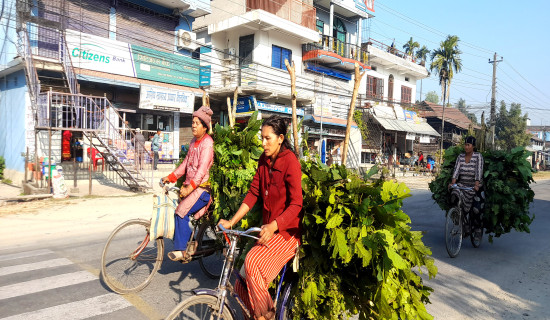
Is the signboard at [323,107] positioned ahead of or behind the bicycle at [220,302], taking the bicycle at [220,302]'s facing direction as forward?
behind

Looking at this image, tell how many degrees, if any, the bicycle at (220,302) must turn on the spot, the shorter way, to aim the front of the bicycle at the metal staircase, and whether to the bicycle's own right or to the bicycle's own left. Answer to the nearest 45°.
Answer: approximately 90° to the bicycle's own right

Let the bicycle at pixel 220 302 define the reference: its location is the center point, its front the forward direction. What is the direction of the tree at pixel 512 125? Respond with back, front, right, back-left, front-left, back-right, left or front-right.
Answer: back

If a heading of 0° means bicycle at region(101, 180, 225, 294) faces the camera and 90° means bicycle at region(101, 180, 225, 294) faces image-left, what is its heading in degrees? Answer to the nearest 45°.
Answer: approximately 45°

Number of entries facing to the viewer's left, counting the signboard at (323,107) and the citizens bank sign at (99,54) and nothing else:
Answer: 0

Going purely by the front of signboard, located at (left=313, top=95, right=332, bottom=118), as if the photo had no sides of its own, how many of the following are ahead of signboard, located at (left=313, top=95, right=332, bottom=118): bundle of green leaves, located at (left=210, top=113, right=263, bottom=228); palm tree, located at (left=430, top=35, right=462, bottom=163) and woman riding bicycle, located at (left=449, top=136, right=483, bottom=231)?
2

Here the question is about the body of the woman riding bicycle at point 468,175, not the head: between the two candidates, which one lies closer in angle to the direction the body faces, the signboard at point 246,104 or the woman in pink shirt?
the woman in pink shirt

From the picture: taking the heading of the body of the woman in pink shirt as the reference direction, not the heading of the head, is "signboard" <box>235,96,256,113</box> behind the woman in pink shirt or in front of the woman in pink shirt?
behind

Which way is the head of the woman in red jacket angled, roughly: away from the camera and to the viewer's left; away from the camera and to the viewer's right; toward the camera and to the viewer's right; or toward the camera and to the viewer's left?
toward the camera and to the viewer's left

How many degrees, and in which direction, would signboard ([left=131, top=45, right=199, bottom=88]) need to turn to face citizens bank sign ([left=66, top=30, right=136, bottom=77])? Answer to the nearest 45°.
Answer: approximately 90° to its right

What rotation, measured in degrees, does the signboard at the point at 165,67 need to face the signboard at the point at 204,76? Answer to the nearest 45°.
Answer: approximately 90° to its left

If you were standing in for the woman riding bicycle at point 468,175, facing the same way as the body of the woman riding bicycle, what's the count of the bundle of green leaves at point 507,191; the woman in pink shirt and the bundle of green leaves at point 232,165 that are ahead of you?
2

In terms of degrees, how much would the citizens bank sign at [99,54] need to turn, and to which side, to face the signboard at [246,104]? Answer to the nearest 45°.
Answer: approximately 45° to its left
